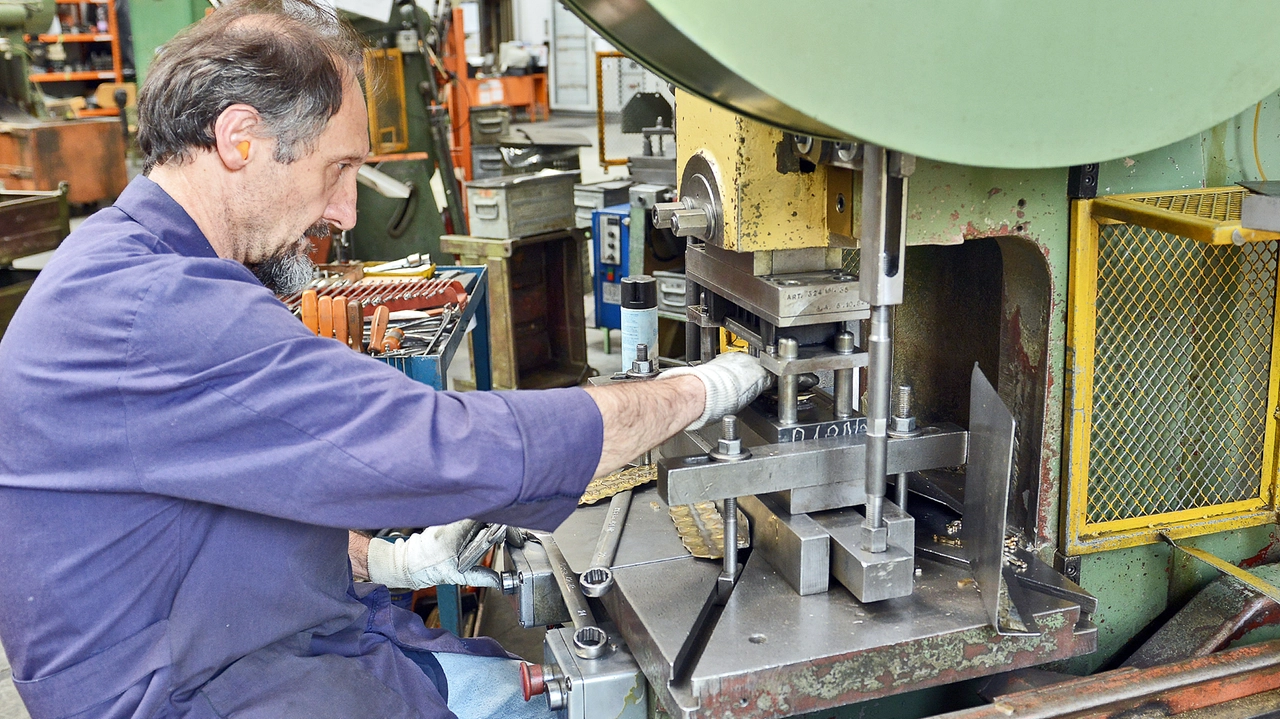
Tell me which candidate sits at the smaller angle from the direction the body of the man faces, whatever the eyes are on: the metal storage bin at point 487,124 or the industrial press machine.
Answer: the industrial press machine

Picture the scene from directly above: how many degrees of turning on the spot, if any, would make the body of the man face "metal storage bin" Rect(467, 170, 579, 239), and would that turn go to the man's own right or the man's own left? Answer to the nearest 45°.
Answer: approximately 90° to the man's own left

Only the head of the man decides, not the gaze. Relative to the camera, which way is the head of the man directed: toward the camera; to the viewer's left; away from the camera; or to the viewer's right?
to the viewer's right

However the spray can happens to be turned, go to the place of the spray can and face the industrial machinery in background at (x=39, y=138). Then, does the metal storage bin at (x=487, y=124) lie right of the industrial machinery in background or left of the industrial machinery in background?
right

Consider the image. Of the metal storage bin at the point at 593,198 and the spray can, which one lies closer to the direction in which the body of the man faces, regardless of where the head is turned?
the spray can

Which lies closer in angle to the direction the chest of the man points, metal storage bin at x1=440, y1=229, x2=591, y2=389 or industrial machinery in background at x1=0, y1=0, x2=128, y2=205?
the metal storage bin

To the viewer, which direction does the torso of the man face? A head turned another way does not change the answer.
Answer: to the viewer's right

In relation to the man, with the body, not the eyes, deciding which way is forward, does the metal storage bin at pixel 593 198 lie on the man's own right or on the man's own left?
on the man's own left

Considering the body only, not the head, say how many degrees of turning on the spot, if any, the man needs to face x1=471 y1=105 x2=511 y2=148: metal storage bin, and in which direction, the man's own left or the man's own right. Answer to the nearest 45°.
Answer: approximately 90° to the man's own left
